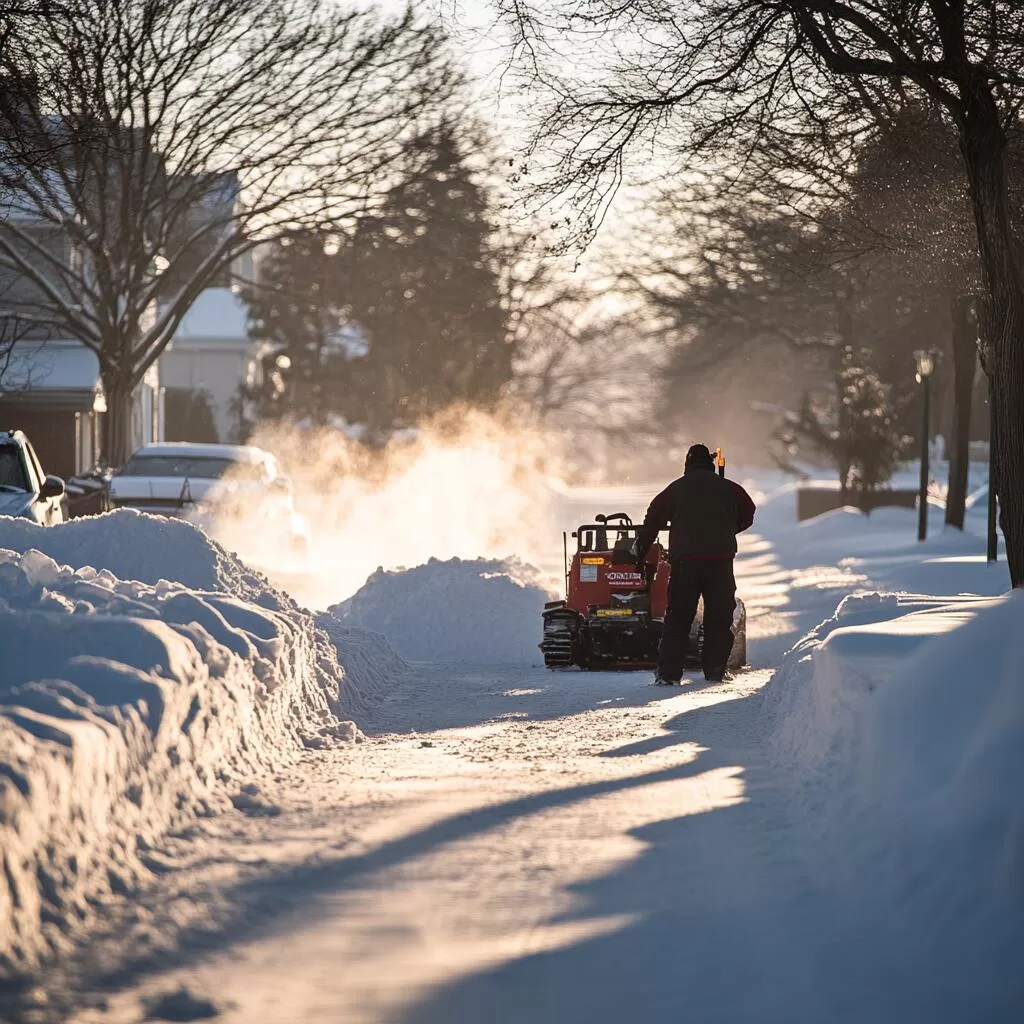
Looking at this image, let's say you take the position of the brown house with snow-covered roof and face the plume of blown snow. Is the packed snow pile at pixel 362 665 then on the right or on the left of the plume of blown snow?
right

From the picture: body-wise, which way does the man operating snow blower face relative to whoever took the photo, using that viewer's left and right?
facing away from the viewer

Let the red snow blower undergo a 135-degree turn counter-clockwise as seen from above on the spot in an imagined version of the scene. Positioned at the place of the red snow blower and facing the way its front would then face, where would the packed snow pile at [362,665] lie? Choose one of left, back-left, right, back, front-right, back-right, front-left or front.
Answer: front

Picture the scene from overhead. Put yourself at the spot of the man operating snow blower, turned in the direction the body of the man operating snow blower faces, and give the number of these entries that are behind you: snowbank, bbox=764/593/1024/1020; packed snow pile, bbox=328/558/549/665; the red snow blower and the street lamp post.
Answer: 1

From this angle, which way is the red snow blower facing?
away from the camera

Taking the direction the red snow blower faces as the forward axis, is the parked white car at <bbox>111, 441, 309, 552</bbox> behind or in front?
in front

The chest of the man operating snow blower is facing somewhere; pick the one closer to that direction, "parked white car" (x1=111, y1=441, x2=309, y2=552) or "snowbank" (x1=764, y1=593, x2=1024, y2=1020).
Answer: the parked white car

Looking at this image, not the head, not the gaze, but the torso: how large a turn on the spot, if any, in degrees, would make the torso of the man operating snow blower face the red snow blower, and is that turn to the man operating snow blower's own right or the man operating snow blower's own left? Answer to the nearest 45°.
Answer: approximately 45° to the man operating snow blower's own left

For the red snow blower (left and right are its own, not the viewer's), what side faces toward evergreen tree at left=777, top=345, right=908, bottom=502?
front

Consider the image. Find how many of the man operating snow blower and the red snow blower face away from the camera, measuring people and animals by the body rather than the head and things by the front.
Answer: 2

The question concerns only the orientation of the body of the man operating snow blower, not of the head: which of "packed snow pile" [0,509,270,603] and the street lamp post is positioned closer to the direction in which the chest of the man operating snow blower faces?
the street lamp post

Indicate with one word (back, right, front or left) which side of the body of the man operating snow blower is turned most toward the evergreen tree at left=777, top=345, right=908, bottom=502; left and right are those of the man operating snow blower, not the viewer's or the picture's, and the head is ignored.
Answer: front
